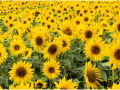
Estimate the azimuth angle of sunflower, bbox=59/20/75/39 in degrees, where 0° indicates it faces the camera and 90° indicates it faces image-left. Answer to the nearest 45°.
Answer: approximately 0°

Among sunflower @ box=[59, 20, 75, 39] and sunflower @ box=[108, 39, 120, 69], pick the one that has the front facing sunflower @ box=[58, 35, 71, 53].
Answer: sunflower @ box=[59, 20, 75, 39]

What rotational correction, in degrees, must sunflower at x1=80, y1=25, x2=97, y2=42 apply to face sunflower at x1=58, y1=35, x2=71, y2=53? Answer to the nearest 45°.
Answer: approximately 45° to its right

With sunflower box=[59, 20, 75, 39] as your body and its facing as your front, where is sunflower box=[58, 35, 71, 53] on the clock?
sunflower box=[58, 35, 71, 53] is roughly at 12 o'clock from sunflower box=[59, 20, 75, 39].

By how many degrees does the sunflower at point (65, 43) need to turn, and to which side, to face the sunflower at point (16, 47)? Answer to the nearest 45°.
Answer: approximately 90° to its right
